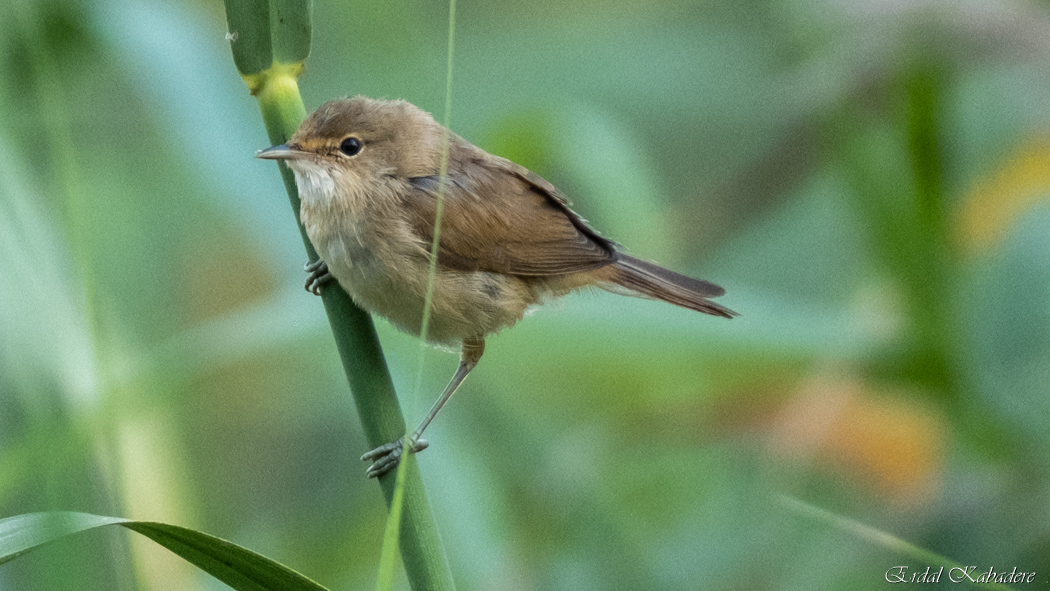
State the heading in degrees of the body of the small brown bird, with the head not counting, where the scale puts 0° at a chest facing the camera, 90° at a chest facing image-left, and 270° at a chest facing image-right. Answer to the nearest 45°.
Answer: approximately 90°
